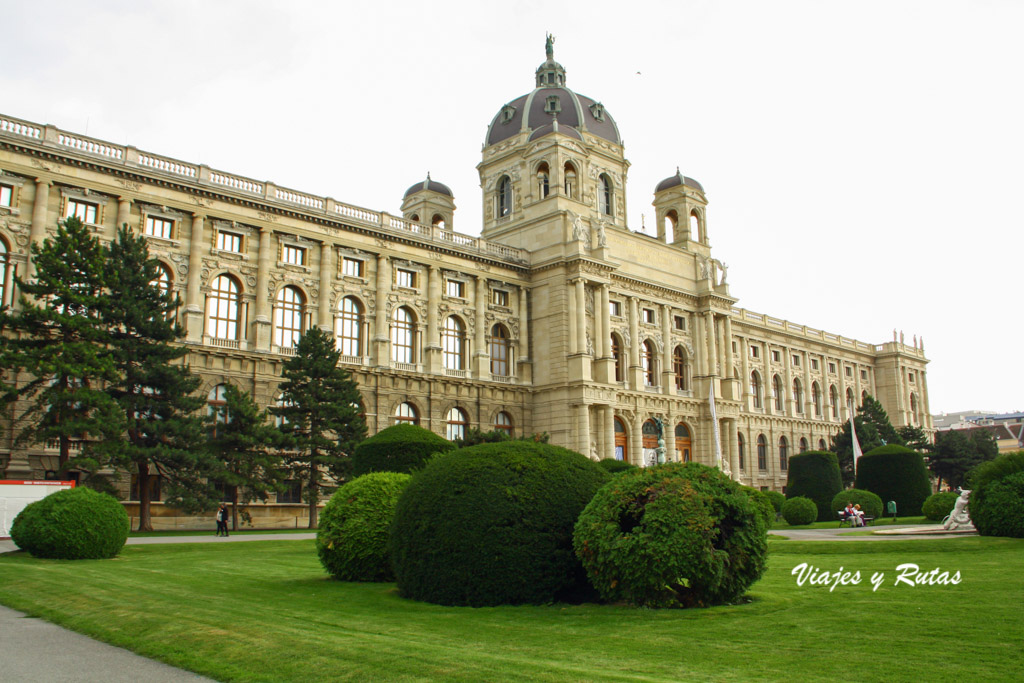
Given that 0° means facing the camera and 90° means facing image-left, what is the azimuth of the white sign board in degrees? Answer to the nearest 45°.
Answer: approximately 0°

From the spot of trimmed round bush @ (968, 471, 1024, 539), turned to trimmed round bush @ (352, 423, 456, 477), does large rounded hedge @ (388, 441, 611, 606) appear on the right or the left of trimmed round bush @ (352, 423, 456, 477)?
left

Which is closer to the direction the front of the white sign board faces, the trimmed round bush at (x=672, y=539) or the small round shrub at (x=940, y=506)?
the trimmed round bush

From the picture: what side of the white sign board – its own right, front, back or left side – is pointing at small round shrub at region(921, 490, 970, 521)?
left

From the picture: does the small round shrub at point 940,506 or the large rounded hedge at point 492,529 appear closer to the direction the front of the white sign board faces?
the large rounded hedge

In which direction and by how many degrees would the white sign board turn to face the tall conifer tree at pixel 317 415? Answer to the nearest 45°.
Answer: approximately 135° to its left

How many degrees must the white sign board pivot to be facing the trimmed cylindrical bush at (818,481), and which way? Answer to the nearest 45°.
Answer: approximately 90° to its left

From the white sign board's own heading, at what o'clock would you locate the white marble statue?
The white marble statue is roughly at 10 o'clock from the white sign board.

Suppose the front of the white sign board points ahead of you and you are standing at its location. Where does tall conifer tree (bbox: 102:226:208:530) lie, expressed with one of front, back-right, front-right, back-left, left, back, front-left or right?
back-left
